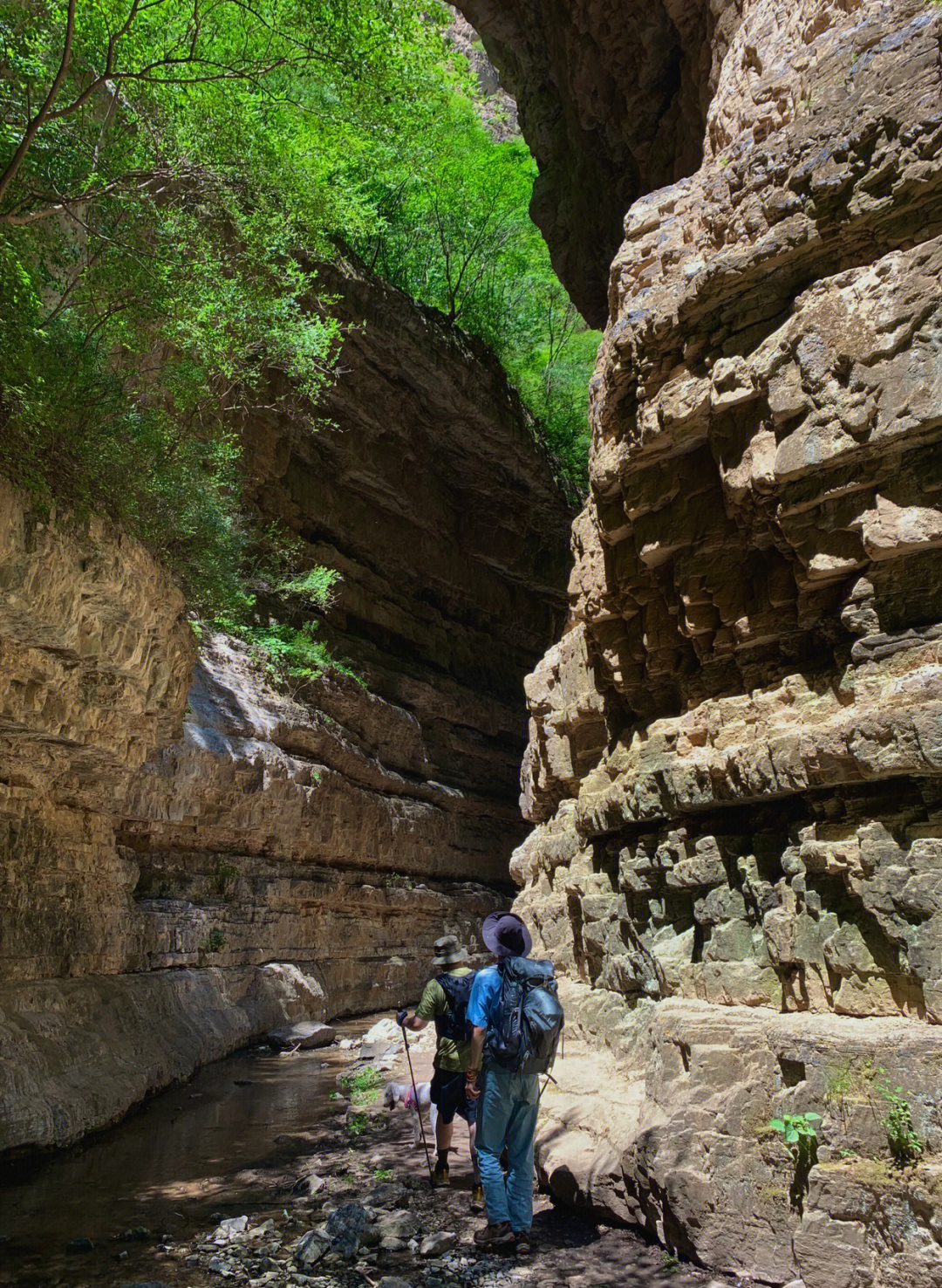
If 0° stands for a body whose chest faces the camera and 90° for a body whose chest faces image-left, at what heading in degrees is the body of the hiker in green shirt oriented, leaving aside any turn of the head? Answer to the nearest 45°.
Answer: approximately 135°

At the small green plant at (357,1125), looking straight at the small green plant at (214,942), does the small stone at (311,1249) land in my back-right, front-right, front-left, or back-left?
back-left

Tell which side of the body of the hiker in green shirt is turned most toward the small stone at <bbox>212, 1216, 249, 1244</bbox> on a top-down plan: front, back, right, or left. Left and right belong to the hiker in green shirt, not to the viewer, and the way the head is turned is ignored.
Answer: left

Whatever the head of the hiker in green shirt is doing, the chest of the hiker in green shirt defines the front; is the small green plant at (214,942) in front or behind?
in front

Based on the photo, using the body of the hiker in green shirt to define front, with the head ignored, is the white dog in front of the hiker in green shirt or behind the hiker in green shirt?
in front

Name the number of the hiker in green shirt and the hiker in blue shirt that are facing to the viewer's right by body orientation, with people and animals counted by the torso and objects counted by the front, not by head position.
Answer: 0

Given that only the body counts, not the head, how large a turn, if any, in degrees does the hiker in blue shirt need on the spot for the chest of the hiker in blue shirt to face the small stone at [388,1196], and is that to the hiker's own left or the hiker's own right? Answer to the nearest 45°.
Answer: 0° — they already face it

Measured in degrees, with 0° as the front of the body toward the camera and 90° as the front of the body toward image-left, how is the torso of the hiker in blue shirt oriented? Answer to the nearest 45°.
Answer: approximately 135°
